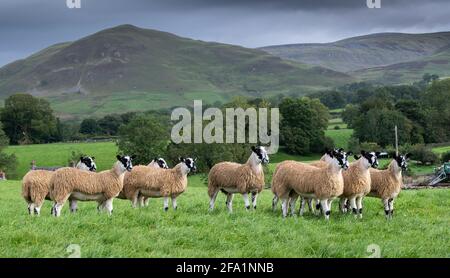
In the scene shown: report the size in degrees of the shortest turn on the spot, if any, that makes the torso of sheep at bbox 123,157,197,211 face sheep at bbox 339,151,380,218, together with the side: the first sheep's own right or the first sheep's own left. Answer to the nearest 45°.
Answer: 0° — it already faces it

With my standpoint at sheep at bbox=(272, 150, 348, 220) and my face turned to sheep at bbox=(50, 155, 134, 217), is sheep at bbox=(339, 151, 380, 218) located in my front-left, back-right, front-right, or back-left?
back-right

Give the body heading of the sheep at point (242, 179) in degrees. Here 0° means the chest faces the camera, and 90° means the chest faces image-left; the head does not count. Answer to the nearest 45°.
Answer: approximately 270°

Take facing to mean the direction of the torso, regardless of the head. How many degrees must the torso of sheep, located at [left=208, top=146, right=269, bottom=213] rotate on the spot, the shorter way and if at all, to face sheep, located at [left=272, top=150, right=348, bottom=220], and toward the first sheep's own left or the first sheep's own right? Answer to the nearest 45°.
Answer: approximately 45° to the first sheep's own right

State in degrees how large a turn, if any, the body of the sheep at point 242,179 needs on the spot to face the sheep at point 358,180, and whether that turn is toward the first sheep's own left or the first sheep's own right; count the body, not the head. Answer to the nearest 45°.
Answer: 0° — it already faces it

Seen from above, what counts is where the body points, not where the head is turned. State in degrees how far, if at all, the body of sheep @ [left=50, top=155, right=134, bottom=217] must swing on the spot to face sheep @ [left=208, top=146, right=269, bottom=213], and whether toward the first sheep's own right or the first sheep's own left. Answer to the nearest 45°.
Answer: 0° — it already faces it

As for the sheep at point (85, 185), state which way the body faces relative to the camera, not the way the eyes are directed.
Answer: to the viewer's right

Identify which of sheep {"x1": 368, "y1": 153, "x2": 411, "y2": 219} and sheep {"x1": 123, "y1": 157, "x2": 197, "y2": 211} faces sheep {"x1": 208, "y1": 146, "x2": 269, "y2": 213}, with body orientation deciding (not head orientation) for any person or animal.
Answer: sheep {"x1": 123, "y1": 157, "x2": 197, "y2": 211}

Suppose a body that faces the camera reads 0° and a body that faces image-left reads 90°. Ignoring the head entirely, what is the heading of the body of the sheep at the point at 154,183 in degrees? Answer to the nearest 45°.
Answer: approximately 270°
